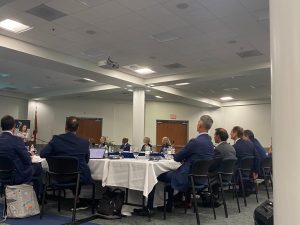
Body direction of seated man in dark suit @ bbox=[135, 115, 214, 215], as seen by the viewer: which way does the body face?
to the viewer's left

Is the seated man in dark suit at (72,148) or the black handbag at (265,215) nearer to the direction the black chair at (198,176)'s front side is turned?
the seated man in dark suit

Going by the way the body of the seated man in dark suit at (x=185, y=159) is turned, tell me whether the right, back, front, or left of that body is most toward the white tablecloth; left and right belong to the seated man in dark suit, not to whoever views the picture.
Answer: front

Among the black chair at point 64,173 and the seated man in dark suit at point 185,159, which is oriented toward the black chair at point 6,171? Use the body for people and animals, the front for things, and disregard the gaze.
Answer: the seated man in dark suit

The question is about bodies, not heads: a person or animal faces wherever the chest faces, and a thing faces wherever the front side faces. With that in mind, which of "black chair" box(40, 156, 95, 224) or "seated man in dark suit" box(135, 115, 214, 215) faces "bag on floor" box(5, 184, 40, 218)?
the seated man in dark suit

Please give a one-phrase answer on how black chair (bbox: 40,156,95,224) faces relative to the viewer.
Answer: facing away from the viewer and to the right of the viewer

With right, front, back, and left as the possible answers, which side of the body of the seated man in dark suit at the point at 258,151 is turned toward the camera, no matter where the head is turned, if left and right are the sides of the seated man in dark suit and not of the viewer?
left

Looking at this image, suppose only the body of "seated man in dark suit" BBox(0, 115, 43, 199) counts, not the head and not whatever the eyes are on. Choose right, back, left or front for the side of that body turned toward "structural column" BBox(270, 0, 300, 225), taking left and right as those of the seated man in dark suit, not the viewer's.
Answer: right

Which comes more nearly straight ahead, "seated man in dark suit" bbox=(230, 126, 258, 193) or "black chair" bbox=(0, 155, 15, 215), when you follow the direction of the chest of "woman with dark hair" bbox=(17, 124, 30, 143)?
the seated man in dark suit

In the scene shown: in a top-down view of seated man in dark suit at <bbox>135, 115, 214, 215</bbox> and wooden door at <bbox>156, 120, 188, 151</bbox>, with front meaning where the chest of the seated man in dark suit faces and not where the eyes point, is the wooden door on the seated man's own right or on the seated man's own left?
on the seated man's own right

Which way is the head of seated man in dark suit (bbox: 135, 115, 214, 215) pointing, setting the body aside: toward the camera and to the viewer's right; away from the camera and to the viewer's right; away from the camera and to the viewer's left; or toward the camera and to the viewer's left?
away from the camera and to the viewer's left

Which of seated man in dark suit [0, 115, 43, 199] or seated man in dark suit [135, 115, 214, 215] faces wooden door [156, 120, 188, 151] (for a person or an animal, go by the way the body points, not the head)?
seated man in dark suit [0, 115, 43, 199]

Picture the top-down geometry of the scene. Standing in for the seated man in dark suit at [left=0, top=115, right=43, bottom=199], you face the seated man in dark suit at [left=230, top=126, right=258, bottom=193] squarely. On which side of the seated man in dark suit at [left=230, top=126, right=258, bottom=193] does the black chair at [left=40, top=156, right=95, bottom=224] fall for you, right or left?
right
